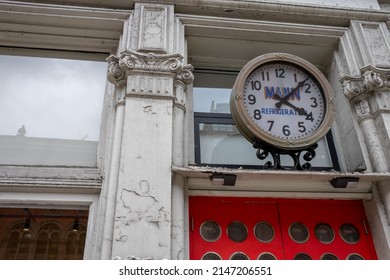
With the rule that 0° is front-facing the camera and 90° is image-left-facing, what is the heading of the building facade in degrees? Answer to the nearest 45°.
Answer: approximately 0°
